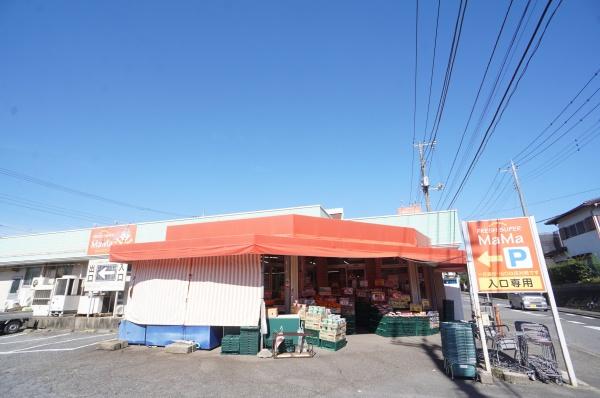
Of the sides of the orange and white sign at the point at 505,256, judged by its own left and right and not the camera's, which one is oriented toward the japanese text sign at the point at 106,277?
right

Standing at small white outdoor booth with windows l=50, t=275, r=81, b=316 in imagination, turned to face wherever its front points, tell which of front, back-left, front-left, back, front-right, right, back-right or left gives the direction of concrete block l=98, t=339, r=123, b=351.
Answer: front-left

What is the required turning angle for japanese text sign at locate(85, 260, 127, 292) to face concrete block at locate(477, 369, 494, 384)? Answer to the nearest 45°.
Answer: approximately 45° to its left

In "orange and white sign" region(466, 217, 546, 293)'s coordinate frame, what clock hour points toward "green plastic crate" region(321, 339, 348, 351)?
The green plastic crate is roughly at 3 o'clock from the orange and white sign.

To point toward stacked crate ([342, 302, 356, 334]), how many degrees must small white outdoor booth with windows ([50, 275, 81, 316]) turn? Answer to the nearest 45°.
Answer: approximately 90° to its left

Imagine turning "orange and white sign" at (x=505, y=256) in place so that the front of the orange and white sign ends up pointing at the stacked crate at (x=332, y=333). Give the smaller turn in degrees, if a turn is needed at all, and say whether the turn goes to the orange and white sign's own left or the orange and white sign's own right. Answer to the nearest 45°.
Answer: approximately 90° to the orange and white sign's own right

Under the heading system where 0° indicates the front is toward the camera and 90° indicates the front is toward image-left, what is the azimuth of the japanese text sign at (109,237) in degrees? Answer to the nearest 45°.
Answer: approximately 0°

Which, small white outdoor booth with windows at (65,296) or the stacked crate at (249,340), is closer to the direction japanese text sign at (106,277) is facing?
the stacked crate

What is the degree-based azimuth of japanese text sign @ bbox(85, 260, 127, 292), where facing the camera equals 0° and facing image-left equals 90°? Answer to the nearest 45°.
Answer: approximately 0°

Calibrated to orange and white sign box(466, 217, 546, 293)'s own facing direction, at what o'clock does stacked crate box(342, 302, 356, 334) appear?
The stacked crate is roughly at 4 o'clock from the orange and white sign.

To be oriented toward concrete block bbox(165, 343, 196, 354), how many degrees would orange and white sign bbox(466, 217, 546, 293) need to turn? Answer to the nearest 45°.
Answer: approximately 90° to its right
